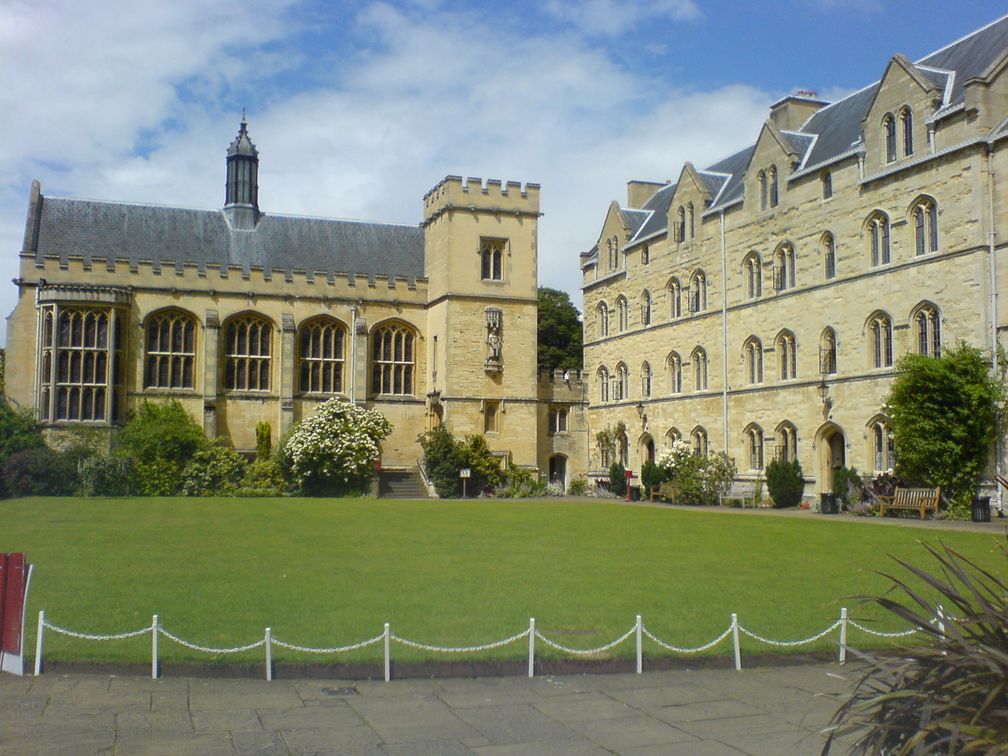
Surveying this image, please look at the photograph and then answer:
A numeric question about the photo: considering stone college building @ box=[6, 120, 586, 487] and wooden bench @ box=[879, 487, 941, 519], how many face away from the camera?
0

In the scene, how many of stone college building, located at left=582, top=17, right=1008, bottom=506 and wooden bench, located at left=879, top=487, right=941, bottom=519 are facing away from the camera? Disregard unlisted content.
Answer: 0

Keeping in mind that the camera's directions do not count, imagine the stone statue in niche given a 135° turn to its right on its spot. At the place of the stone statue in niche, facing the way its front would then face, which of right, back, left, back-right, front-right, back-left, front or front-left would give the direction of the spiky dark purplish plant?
back-left

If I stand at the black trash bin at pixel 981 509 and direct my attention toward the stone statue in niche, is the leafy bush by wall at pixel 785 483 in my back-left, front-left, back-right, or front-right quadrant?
front-right

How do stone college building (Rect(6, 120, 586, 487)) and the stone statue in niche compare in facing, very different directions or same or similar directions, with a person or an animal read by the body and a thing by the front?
same or similar directions

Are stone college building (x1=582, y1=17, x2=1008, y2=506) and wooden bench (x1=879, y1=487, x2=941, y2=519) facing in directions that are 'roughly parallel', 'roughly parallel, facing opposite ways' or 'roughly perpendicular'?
roughly parallel

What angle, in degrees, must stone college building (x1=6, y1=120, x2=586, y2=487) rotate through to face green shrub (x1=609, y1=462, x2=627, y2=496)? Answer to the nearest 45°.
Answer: approximately 90° to its left

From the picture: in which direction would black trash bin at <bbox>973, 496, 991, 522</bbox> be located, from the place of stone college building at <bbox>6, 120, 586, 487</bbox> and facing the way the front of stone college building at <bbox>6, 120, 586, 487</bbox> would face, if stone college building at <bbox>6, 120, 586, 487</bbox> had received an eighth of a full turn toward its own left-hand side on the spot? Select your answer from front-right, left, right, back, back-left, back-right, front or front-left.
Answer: front

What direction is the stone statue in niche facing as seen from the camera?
toward the camera

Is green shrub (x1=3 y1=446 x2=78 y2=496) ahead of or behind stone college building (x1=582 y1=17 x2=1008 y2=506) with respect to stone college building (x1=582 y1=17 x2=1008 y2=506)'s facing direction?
ahead

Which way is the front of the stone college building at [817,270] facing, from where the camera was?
facing the viewer and to the left of the viewer

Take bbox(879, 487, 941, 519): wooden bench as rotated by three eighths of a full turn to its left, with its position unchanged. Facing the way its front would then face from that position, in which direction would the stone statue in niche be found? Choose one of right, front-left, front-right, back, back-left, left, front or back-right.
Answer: back-left
